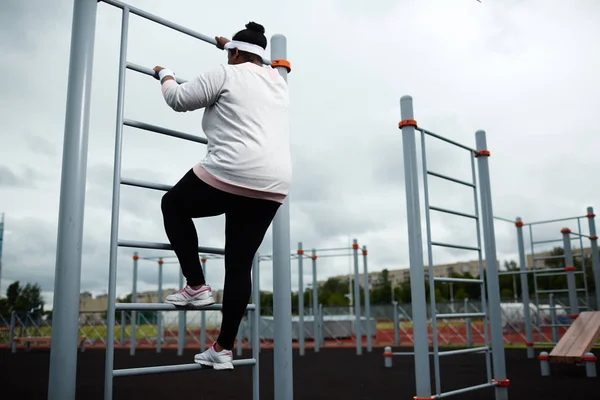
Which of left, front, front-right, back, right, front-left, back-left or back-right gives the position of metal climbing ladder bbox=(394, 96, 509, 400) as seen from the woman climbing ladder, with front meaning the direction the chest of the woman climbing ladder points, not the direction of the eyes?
right

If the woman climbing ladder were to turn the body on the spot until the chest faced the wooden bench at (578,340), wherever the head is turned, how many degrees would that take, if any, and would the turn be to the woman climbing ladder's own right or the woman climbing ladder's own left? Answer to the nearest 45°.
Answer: approximately 90° to the woman climbing ladder's own right

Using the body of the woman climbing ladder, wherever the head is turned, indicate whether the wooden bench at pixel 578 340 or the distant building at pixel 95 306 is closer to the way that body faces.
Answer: the distant building

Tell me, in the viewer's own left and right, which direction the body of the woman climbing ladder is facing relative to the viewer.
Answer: facing away from the viewer and to the left of the viewer
